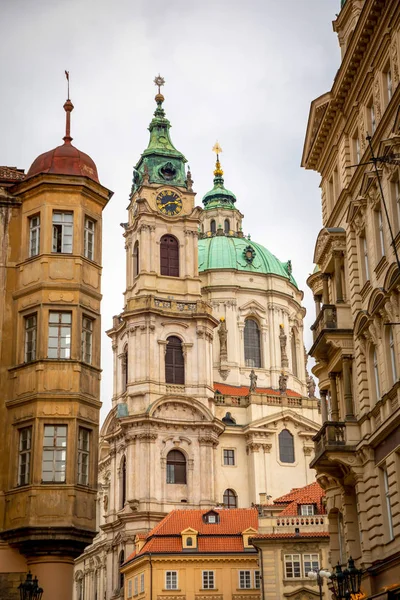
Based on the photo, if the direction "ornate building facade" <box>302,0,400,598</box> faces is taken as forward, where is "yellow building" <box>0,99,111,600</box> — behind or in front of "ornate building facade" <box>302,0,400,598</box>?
in front

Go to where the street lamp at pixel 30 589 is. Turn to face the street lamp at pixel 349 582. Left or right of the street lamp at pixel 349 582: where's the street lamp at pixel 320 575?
left

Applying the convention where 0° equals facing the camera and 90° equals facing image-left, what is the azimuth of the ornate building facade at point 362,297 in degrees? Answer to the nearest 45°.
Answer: approximately 90°

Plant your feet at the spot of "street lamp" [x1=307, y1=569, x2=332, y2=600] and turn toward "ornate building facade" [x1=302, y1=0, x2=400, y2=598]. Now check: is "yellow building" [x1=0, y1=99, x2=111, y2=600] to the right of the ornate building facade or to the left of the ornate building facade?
right

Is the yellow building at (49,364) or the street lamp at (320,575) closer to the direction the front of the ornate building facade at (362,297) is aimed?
the yellow building

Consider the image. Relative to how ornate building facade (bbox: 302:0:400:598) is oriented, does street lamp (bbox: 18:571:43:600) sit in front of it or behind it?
in front
